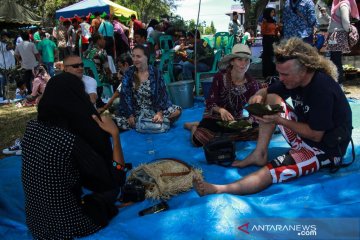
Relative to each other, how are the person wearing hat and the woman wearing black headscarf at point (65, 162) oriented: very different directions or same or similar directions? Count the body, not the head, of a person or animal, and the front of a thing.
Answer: very different directions

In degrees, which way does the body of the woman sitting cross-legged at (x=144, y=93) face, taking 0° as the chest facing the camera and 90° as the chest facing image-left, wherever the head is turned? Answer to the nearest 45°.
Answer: approximately 0°

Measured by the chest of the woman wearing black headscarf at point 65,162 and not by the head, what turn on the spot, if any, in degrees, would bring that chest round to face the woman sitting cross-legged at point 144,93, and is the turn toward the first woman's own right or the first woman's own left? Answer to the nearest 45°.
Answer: approximately 45° to the first woman's own left

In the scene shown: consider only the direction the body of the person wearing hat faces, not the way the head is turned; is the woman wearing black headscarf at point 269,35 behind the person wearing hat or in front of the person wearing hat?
behind

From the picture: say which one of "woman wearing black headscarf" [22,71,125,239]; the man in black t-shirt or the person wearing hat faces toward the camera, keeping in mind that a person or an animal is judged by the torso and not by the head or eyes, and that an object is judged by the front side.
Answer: the person wearing hat

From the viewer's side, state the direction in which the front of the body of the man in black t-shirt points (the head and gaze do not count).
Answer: to the viewer's left

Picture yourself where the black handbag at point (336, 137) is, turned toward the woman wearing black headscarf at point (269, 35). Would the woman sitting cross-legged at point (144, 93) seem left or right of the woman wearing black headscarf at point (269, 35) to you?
left

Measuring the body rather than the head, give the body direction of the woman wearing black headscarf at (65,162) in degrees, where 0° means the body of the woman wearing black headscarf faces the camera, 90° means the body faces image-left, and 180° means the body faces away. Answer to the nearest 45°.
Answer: approximately 225°

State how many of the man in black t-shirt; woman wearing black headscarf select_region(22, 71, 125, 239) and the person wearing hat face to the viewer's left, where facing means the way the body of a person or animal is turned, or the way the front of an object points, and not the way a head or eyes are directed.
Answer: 1

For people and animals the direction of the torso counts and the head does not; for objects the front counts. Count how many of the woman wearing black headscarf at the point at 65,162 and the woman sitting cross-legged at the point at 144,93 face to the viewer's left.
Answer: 0

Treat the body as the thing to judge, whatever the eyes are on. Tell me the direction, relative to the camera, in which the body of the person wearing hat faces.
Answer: toward the camera

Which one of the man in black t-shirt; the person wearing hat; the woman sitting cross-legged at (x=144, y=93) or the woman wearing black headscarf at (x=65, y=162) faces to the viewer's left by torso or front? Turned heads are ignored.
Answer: the man in black t-shirt

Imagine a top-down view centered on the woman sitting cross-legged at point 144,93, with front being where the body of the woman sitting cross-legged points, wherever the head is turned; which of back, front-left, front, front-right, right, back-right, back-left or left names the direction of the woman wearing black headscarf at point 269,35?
back-left

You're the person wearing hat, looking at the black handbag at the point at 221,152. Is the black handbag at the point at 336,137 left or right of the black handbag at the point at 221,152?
left

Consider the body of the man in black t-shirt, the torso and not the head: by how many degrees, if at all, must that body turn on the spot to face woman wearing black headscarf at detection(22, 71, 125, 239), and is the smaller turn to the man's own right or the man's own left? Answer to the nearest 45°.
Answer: approximately 45° to the man's own left

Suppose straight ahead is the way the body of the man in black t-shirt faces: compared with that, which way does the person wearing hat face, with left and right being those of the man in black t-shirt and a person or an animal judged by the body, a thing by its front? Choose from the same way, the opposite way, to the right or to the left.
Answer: to the left

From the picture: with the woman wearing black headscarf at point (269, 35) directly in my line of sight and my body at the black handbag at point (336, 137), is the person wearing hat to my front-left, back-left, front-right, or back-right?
front-left

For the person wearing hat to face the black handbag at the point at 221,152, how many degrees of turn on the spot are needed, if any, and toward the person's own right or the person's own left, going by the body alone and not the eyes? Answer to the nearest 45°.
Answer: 0° — they already face it
